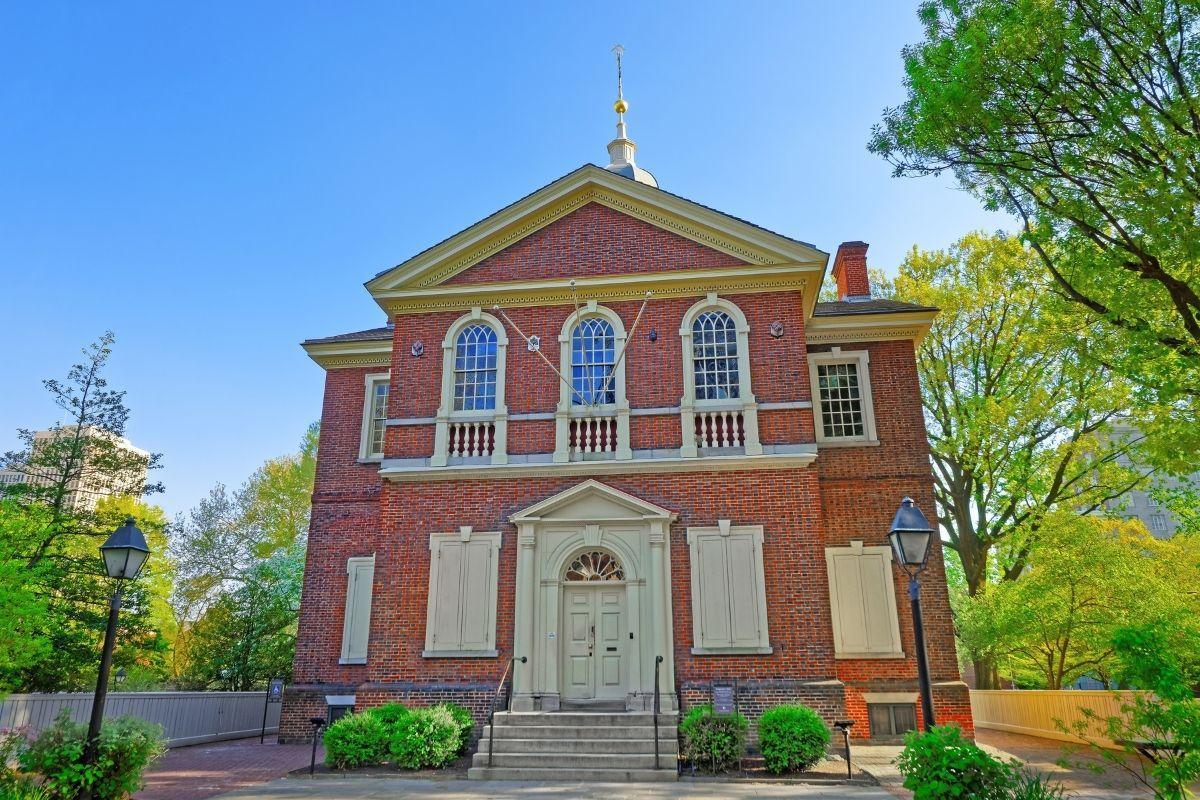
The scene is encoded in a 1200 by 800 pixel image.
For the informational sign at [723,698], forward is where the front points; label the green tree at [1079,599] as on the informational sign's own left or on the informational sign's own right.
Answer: on the informational sign's own left

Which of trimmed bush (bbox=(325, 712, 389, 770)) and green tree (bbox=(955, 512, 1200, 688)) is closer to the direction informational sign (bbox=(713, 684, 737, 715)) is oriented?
the trimmed bush

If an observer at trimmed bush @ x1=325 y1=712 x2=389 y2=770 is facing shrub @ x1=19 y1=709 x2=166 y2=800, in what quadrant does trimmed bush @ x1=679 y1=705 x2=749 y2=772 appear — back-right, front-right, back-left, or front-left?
back-left

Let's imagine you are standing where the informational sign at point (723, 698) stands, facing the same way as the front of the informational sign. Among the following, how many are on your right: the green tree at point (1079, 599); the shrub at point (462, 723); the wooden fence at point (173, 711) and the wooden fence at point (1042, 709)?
2

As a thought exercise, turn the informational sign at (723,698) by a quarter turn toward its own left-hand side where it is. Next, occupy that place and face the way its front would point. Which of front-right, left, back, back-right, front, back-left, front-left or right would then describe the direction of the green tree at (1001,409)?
front-left

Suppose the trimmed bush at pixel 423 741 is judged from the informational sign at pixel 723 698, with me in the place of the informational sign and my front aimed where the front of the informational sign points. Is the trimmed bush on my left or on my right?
on my right

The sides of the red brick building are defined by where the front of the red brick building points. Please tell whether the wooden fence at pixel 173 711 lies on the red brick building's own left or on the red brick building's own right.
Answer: on the red brick building's own right

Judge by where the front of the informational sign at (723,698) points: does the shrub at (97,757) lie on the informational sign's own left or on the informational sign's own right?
on the informational sign's own right

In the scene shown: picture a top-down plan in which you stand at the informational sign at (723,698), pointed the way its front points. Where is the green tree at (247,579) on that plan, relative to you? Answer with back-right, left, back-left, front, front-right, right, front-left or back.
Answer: back-right

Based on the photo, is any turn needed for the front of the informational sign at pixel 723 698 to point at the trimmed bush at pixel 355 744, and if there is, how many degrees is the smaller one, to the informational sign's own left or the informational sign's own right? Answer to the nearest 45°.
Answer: approximately 90° to the informational sign's own right
